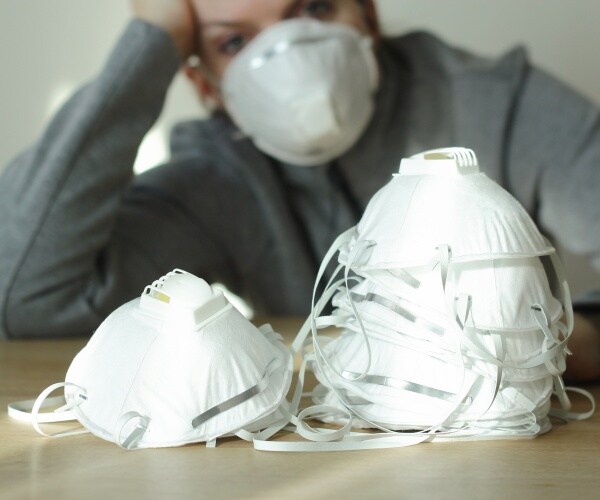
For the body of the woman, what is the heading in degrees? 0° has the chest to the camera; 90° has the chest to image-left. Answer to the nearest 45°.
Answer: approximately 0°

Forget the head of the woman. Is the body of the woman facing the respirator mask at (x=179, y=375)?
yes
